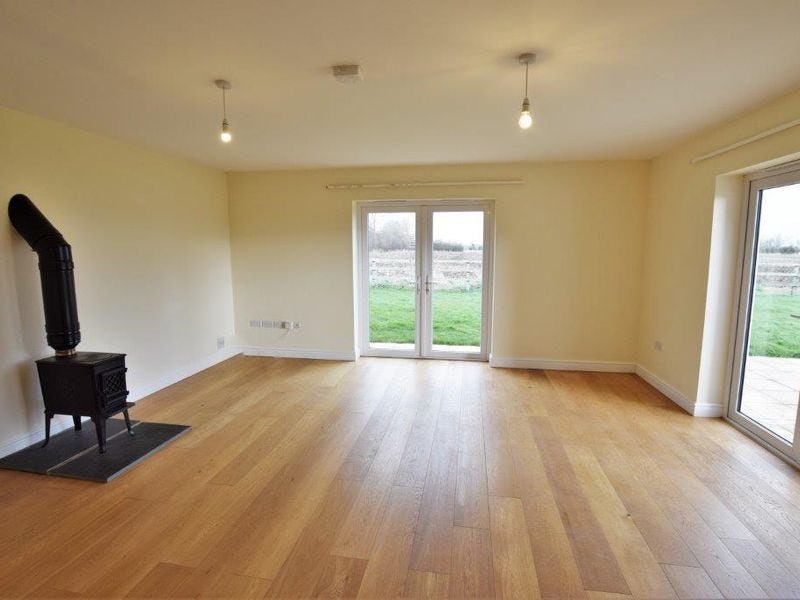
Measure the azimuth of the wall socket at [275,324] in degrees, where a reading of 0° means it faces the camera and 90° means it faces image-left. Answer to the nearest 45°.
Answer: approximately 0°

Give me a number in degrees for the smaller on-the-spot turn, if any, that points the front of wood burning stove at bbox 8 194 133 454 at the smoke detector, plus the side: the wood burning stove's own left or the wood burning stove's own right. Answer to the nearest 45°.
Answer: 0° — it already faces it

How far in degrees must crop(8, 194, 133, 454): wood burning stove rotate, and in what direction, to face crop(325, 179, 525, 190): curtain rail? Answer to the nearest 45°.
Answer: approximately 45° to its left

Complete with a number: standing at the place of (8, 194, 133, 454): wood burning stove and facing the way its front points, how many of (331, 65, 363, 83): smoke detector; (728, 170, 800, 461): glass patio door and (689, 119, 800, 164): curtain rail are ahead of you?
3

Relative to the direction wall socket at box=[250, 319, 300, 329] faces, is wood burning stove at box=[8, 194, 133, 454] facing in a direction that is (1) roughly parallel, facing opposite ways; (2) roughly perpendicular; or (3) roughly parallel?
roughly perpendicular

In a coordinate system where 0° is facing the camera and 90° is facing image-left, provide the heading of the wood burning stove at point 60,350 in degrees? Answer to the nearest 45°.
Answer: approximately 315°

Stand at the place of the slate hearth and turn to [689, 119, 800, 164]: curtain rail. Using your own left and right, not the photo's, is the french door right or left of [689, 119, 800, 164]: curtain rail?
left

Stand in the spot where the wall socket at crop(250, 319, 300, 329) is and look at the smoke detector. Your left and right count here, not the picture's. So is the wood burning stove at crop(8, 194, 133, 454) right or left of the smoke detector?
right

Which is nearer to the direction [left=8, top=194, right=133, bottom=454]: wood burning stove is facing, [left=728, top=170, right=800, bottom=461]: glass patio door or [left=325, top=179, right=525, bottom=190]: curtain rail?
the glass patio door

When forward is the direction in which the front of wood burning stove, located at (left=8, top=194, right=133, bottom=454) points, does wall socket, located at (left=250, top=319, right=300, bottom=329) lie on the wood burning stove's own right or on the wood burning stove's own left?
on the wood burning stove's own left

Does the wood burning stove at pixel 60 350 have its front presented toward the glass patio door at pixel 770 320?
yes
